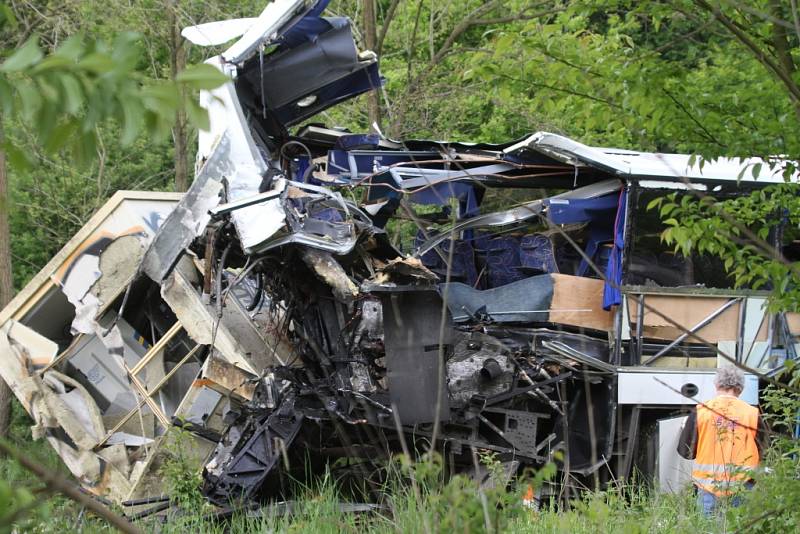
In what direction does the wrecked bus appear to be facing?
to the viewer's left

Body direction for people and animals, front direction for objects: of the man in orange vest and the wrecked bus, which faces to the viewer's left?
the wrecked bus

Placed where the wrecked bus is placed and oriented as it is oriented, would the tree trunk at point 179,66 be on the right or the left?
on its right

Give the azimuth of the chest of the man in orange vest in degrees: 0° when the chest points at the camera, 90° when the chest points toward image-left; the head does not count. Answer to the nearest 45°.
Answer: approximately 180°

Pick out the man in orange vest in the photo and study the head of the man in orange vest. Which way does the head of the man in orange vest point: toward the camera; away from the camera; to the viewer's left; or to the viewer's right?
away from the camera

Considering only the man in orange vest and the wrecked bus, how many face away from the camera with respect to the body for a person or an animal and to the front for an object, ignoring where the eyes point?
1

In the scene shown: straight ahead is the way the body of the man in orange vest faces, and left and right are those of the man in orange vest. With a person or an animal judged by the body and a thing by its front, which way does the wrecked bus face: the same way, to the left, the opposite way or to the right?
to the left

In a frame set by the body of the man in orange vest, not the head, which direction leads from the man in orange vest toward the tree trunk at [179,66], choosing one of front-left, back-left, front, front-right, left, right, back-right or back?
front-left

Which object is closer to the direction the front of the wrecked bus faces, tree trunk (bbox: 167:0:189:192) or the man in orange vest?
the tree trunk
